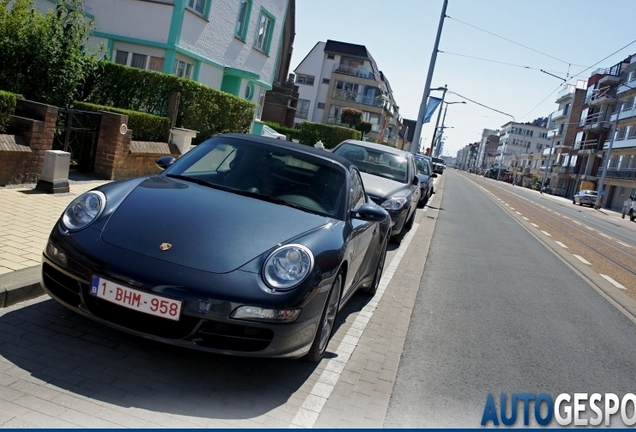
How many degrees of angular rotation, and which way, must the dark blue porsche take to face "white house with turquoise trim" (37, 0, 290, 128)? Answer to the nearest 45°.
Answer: approximately 135° to its right

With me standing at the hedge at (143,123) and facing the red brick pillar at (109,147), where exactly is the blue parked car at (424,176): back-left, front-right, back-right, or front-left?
back-left

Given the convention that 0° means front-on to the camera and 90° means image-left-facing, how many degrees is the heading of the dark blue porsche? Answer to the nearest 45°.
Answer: approximately 45°

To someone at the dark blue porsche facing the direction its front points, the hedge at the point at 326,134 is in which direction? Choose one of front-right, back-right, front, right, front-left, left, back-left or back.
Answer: back-right

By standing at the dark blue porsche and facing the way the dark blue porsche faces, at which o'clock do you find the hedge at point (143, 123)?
The hedge is roughly at 4 o'clock from the dark blue porsche.

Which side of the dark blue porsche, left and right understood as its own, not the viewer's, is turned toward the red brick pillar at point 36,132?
right

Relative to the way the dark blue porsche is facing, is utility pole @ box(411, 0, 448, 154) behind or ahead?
behind

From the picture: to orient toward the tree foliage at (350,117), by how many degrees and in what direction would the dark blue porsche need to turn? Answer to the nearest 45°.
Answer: approximately 135° to its right

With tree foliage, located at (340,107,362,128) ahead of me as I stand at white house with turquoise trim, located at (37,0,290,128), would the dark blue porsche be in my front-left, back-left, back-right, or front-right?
back-right

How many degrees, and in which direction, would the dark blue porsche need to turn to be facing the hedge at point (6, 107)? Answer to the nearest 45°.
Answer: approximately 90° to its right

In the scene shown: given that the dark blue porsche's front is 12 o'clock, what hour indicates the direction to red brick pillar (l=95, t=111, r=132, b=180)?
The red brick pillar is roughly at 4 o'clock from the dark blue porsche.

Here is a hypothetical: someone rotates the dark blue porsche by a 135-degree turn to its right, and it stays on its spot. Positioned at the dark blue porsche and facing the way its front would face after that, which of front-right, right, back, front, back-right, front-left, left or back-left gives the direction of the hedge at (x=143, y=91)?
front
